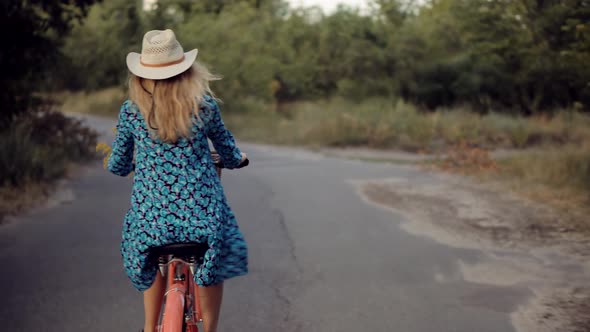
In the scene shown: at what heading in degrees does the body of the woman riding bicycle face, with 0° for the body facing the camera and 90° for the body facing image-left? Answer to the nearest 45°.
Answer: approximately 180°

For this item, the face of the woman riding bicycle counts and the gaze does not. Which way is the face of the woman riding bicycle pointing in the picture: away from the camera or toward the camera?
away from the camera
